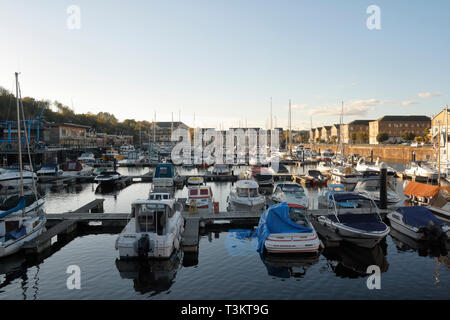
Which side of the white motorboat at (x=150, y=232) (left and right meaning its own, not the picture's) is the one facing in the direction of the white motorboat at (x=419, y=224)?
right

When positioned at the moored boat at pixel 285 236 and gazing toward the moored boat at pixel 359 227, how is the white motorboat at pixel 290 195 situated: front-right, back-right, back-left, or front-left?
front-left

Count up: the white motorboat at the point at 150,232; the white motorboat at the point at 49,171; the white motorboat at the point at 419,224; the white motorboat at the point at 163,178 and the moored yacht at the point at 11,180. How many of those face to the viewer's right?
1

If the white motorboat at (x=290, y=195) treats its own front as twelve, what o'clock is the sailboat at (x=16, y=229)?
The sailboat is roughly at 3 o'clock from the white motorboat.

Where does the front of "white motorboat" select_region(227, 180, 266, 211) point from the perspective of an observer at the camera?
facing the viewer and to the right of the viewer

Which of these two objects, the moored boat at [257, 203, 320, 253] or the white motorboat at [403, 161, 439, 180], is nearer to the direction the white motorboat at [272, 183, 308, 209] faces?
the moored boat

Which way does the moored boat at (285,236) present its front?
away from the camera

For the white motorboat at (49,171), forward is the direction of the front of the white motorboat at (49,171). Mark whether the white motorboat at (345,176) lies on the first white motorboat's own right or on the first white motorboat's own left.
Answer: on the first white motorboat's own left

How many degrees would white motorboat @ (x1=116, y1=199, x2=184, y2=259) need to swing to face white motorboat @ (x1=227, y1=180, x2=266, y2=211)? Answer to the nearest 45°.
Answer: approximately 45° to its right

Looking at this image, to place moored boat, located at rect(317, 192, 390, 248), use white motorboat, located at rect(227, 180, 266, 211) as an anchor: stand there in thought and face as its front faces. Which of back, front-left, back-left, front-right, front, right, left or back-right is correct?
front

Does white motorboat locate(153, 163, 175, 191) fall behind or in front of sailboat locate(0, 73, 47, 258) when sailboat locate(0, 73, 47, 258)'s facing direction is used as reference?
in front

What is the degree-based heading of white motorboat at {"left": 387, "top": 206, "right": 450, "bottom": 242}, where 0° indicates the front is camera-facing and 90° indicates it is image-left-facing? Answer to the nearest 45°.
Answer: approximately 135°

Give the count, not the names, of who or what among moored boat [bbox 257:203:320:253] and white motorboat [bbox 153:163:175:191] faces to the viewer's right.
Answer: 0

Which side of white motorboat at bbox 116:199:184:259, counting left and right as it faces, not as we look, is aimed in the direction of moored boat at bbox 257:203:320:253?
right

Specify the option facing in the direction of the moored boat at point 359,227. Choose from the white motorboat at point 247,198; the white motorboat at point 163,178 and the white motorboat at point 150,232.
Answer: the white motorboat at point 247,198
